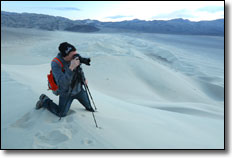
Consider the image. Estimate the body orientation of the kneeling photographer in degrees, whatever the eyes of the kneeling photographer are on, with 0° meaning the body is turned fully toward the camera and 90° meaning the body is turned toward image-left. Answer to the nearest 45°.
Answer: approximately 270°

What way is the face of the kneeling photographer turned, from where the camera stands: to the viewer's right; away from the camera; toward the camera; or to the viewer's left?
to the viewer's right
